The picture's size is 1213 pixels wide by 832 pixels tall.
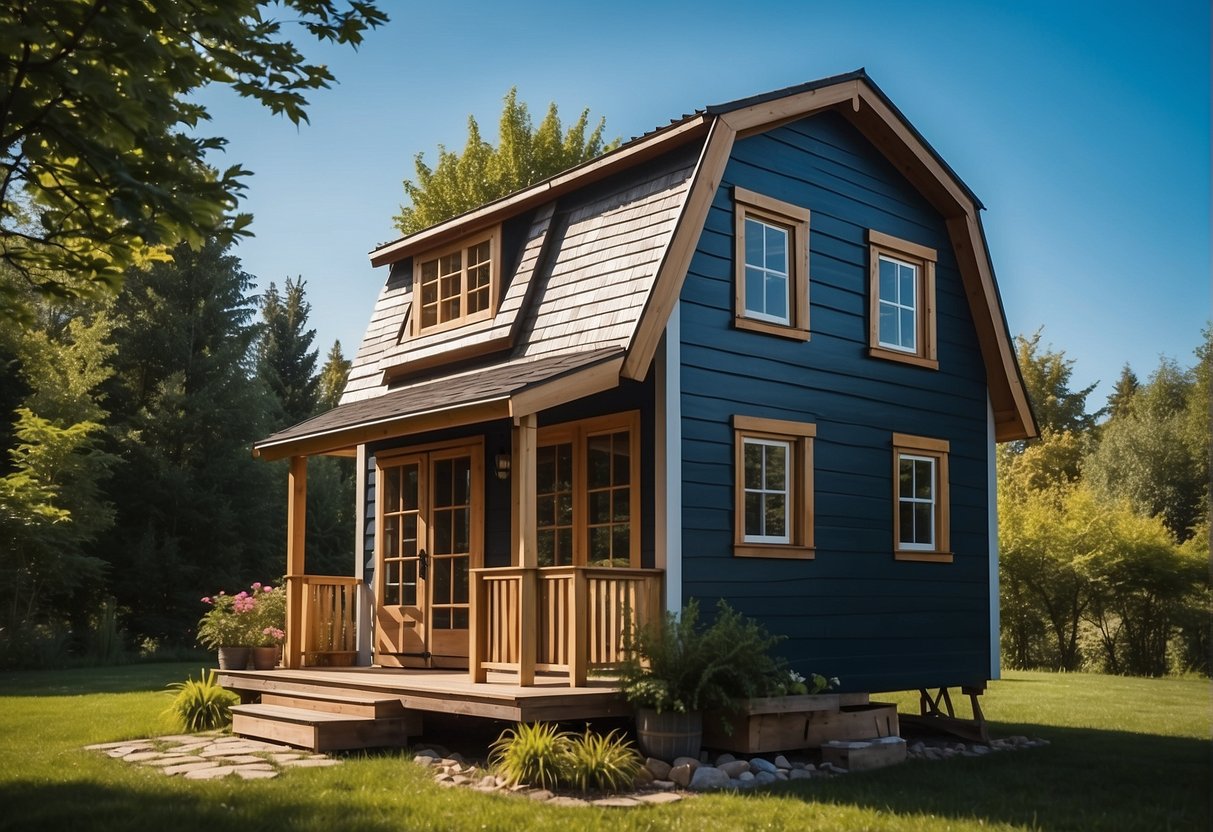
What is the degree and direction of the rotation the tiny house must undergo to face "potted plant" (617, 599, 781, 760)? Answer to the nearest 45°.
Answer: approximately 45° to its left

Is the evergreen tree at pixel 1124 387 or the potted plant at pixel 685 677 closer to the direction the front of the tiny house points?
the potted plant

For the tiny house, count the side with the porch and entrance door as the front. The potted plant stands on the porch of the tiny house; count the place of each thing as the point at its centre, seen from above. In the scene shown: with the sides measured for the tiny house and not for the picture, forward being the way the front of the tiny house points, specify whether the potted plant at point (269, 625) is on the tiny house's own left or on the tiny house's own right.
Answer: on the tiny house's own right

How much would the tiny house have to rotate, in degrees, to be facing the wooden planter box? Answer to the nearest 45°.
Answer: approximately 45° to its left

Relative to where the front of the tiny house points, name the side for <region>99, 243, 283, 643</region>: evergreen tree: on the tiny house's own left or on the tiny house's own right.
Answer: on the tiny house's own right

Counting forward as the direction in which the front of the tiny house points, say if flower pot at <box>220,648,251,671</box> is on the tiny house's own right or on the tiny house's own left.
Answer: on the tiny house's own right

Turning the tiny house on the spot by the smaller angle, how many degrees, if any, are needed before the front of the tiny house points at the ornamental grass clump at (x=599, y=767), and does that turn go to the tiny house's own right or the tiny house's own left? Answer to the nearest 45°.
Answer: approximately 45° to the tiny house's own left

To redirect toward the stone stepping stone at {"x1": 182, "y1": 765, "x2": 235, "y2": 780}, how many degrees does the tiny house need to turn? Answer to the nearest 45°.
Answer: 0° — it already faces it

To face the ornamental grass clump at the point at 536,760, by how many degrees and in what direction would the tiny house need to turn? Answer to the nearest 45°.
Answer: approximately 45° to its left

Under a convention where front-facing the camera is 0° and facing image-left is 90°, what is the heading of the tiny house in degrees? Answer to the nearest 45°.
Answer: approximately 45°
